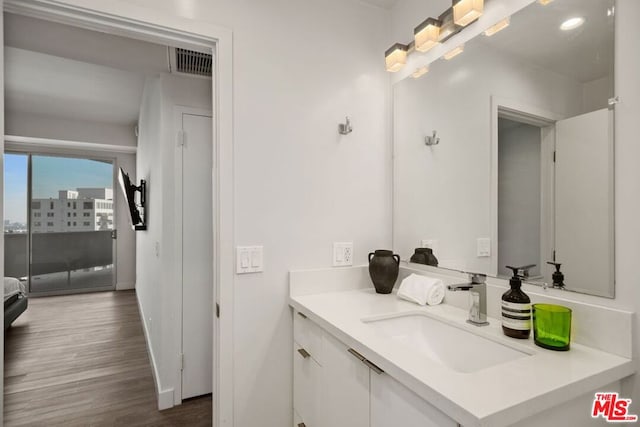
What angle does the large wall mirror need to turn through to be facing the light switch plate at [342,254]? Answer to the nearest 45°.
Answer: approximately 45° to its right

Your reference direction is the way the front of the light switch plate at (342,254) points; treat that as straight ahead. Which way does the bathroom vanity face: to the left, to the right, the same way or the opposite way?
to the right

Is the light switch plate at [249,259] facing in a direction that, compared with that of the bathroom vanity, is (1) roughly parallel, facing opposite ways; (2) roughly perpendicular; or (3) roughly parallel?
roughly perpendicular

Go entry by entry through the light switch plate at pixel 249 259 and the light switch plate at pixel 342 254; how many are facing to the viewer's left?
0

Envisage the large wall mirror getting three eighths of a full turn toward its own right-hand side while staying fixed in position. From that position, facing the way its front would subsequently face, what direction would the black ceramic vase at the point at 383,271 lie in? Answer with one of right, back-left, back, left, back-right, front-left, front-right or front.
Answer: left

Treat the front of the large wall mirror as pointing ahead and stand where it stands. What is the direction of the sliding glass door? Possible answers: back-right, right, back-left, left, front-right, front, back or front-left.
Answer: front-right

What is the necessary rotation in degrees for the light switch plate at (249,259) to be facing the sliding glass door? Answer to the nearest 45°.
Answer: approximately 135° to its right

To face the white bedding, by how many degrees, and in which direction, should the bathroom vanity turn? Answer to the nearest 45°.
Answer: approximately 45° to its right

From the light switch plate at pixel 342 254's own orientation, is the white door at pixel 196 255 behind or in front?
behind
